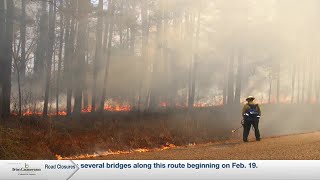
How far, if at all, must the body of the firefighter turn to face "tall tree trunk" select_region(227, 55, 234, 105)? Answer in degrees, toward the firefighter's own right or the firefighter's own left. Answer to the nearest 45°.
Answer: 0° — they already face it
